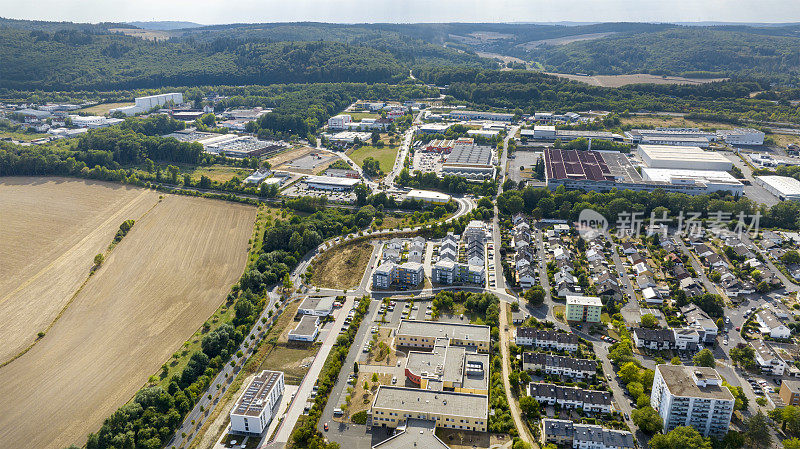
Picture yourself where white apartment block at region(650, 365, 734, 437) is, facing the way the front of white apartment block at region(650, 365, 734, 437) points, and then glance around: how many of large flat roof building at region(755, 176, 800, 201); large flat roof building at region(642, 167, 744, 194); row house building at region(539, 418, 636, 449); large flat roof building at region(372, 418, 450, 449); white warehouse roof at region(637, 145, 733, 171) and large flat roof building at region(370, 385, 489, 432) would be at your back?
3

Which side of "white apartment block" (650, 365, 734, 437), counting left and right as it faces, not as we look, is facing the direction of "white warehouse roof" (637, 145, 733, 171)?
back

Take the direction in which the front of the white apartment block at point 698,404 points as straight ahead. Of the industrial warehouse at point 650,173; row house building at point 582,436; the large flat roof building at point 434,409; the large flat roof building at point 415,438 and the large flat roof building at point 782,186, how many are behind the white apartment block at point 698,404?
2

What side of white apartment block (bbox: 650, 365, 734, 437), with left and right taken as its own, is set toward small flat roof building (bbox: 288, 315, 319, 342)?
right

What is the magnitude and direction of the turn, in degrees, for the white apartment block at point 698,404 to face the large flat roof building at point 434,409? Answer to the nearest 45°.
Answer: approximately 45° to its right

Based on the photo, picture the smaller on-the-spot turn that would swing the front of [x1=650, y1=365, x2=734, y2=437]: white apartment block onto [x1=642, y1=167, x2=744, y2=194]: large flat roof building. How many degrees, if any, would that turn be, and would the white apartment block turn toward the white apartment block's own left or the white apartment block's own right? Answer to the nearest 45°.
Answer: approximately 180°

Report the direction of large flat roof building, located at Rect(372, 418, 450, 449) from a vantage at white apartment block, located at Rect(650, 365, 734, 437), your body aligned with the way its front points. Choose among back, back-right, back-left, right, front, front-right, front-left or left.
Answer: front-right

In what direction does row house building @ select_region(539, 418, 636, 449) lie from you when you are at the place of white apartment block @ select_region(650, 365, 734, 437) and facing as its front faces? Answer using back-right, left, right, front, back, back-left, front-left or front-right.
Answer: front-right

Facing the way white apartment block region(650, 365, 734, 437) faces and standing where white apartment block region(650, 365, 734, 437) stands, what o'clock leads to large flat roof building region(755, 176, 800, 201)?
The large flat roof building is roughly at 6 o'clock from the white apartment block.

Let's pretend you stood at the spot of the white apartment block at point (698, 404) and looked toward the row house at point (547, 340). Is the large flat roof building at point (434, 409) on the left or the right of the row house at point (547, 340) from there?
left

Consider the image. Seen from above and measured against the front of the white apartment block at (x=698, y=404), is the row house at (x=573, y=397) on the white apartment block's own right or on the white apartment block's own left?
on the white apartment block's own right

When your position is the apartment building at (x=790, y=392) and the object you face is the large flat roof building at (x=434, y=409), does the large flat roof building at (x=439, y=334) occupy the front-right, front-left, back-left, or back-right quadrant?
front-right

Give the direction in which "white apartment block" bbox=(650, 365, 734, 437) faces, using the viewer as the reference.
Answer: facing the viewer

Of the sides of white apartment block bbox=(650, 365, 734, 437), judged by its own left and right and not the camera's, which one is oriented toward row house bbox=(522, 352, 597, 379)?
right

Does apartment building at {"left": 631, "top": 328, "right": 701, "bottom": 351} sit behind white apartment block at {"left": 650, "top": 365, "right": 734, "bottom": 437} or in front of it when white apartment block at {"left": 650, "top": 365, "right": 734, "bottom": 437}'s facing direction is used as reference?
behind

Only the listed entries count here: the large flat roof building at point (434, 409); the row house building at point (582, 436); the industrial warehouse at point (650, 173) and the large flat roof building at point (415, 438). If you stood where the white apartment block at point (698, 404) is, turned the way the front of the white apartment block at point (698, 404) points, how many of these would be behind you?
1

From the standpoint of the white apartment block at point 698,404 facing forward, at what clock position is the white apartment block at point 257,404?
the white apartment block at point 257,404 is roughly at 2 o'clock from the white apartment block at point 698,404.

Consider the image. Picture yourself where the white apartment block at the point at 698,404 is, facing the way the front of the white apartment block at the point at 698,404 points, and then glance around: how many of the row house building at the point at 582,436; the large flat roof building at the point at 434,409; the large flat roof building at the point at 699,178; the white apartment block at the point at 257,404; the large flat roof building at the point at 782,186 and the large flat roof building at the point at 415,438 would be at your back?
2
